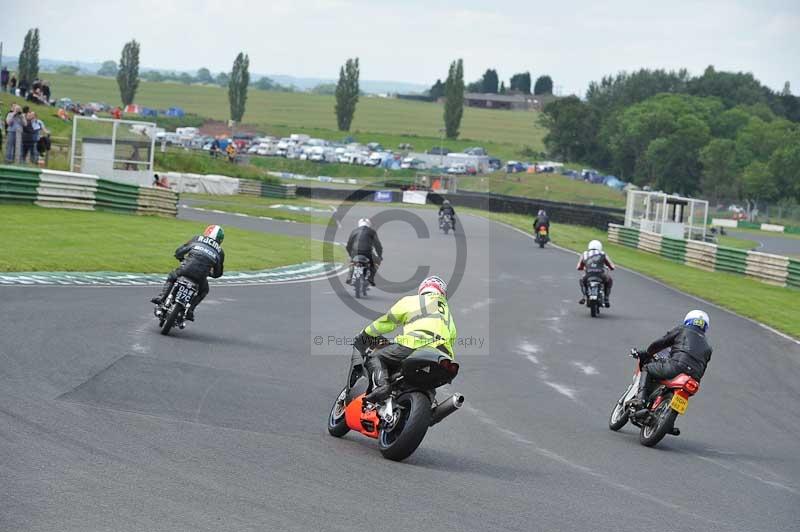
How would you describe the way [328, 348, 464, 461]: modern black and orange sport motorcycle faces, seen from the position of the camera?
facing away from the viewer and to the left of the viewer

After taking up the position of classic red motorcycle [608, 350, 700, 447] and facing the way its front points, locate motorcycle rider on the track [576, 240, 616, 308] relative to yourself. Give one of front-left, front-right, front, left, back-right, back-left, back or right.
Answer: front-right

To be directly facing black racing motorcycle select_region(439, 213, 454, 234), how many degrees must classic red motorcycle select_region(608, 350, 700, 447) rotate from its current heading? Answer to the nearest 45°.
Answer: approximately 45° to its right

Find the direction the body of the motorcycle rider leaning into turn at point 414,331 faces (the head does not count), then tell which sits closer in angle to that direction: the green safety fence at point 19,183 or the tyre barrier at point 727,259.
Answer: the green safety fence

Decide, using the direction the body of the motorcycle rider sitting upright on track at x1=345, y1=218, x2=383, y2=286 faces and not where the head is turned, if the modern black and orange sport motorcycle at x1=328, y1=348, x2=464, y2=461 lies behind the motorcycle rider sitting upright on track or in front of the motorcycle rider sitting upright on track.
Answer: behind

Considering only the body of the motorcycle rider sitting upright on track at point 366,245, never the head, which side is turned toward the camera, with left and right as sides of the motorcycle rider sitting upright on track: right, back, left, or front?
back

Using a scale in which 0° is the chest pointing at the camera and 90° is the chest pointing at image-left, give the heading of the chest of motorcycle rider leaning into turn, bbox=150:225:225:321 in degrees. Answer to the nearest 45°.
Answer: approximately 180°

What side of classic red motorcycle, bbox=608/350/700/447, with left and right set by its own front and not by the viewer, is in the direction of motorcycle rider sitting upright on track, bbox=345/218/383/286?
front

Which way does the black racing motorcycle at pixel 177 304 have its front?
away from the camera

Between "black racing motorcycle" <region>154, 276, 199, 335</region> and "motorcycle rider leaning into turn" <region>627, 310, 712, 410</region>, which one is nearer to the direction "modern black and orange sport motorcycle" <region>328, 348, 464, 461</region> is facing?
the black racing motorcycle

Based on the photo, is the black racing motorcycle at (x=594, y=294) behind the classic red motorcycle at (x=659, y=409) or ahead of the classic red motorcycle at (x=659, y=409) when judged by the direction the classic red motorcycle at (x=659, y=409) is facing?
ahead

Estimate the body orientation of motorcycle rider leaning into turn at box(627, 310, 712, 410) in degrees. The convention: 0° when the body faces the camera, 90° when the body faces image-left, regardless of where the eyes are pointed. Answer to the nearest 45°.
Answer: approximately 135°

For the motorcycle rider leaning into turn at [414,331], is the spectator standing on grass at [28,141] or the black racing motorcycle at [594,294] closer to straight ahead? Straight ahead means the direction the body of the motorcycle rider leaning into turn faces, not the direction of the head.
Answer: the spectator standing on grass

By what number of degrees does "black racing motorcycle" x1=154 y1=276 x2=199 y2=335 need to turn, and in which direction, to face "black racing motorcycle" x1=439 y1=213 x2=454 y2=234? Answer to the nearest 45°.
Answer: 0° — it already faces it
